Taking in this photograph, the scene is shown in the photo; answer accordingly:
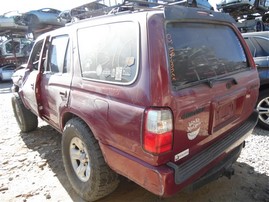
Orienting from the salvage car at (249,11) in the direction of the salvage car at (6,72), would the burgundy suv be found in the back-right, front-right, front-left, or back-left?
front-left

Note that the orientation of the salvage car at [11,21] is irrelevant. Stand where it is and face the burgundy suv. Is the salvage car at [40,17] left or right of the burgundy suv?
left

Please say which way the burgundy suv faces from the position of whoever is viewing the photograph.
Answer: facing away from the viewer and to the left of the viewer

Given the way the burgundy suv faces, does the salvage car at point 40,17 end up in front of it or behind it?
in front

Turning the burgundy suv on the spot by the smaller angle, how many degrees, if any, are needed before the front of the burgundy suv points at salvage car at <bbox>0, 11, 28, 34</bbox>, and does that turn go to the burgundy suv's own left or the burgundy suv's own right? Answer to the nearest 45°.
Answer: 0° — it already faces it

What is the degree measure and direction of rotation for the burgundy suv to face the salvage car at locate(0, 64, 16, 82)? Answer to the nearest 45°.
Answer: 0° — it already faces it

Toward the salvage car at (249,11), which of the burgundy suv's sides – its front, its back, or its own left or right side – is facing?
right

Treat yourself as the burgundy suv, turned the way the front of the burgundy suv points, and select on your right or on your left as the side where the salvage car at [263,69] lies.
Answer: on your right
